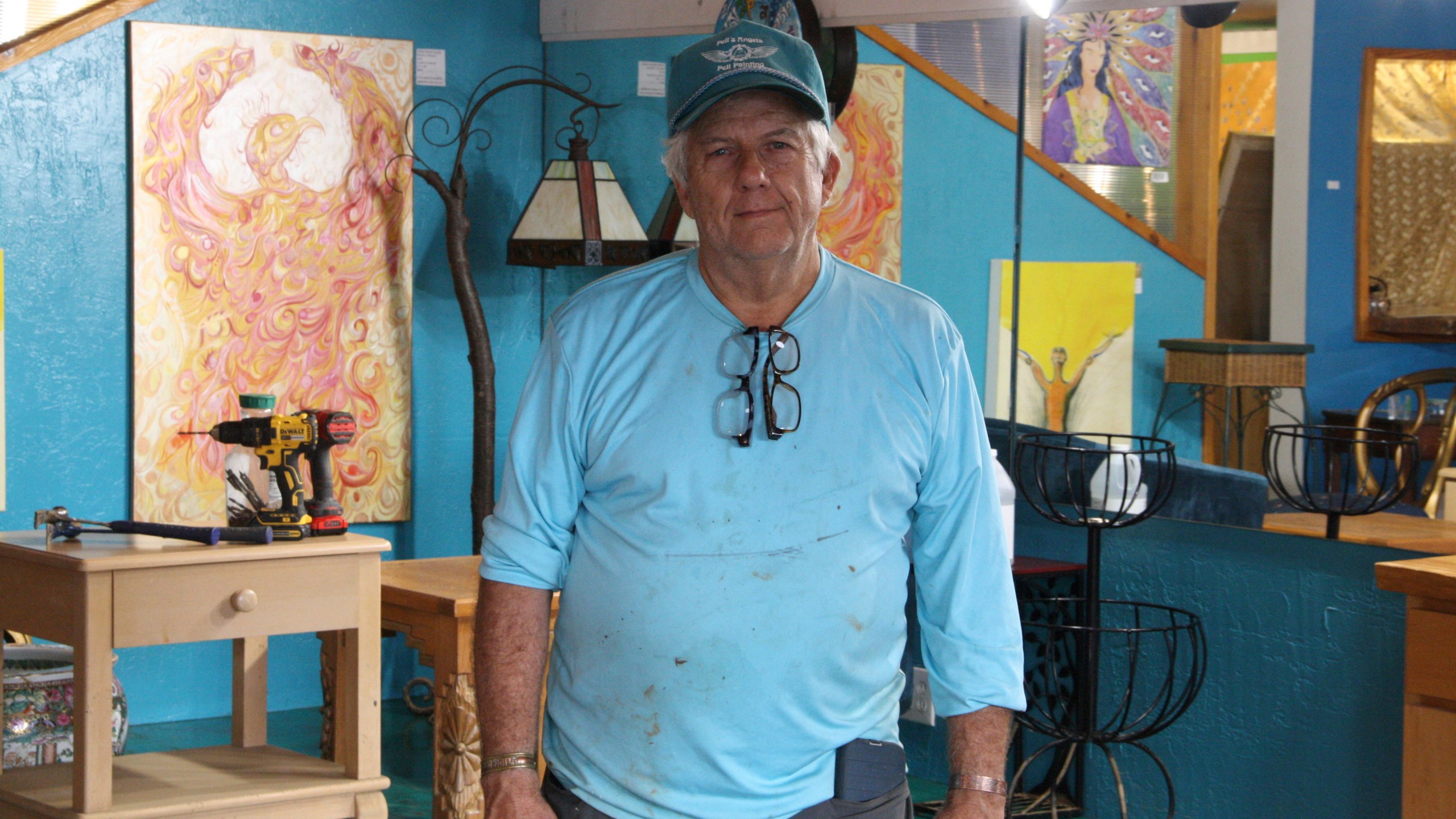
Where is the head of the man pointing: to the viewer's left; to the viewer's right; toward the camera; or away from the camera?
toward the camera

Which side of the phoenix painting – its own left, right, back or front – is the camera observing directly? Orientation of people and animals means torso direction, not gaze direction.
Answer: front

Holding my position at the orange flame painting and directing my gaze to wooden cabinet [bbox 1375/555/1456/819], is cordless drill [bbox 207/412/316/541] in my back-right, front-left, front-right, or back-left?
front-right

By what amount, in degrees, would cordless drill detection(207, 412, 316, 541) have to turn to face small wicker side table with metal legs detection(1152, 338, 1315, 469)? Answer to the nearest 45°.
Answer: approximately 180°

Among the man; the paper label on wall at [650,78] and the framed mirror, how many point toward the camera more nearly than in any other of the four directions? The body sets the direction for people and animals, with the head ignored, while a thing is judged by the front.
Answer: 3

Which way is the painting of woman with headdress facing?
toward the camera

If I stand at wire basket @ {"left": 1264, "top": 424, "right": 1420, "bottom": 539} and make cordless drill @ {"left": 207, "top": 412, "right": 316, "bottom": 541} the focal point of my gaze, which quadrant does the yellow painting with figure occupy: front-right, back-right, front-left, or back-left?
front-right

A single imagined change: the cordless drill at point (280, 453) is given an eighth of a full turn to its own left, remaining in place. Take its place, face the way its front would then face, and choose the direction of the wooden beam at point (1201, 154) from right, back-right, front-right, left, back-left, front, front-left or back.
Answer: back-left

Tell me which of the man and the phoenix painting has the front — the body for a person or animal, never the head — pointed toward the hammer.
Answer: the phoenix painting

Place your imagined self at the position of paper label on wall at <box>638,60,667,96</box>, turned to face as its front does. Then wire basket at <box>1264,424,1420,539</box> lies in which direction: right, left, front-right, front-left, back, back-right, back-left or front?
front-left

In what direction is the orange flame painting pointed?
toward the camera

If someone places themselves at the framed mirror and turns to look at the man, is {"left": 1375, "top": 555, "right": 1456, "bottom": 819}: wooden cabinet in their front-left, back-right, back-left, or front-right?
front-left

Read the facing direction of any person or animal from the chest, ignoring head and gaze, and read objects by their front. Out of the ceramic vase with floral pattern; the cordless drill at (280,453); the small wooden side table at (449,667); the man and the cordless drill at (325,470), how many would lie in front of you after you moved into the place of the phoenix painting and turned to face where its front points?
5

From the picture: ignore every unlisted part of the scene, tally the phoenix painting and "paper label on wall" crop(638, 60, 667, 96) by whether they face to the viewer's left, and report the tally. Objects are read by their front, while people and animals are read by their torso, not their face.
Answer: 0

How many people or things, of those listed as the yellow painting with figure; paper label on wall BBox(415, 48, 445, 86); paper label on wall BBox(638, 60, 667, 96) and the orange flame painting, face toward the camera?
4

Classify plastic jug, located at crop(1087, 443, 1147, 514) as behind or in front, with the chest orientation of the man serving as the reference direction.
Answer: behind
